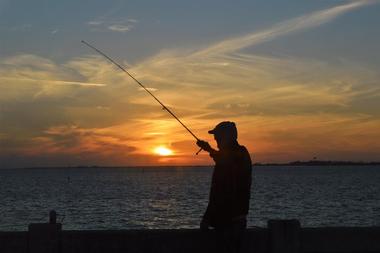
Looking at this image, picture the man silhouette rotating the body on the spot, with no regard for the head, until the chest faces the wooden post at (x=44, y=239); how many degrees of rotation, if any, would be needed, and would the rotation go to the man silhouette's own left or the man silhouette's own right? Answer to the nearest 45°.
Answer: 0° — they already face it

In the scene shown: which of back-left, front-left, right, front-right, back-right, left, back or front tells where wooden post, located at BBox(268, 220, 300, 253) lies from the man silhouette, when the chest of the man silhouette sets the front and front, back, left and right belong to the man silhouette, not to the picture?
back-right

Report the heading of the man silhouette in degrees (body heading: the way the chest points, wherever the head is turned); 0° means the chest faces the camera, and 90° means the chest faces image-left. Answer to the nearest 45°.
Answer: approximately 90°
